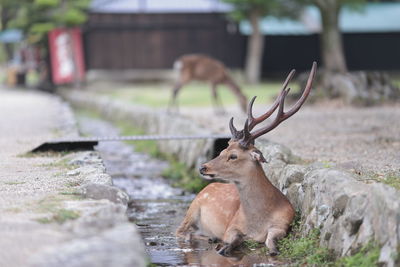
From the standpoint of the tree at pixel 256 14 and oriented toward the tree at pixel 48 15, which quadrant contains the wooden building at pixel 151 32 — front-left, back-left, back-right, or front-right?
front-right

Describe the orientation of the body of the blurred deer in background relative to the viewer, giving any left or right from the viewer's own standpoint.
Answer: facing to the right of the viewer

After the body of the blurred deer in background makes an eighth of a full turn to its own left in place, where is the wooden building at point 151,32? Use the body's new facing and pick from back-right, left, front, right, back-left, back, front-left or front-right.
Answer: front-left

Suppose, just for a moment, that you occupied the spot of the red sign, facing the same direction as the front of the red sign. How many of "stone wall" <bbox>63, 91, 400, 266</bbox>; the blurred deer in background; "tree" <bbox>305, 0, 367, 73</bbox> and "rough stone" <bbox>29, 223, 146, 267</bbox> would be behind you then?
0

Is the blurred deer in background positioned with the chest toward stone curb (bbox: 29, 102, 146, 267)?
no

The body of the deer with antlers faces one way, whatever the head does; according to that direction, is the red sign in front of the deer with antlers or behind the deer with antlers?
behind

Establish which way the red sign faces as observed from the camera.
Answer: facing the viewer

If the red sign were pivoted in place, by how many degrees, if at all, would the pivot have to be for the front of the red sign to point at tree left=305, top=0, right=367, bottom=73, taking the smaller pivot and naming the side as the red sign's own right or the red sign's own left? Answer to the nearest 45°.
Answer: approximately 45° to the red sign's own left

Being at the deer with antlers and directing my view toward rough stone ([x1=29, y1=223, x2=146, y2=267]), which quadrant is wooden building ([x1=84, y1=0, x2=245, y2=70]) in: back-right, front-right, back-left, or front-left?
back-right

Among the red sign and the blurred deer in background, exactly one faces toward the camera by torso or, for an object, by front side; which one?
the red sign

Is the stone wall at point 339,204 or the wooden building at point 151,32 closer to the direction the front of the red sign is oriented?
the stone wall

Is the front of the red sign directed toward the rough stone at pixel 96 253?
yes

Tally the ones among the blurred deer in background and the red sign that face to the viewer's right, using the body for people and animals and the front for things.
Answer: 1

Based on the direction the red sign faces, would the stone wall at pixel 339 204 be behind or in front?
in front
